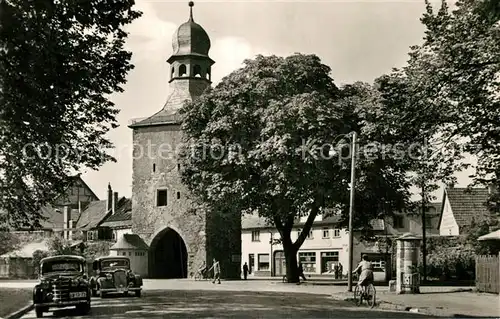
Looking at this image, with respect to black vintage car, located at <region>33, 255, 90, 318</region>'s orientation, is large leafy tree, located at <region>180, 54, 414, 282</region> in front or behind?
behind

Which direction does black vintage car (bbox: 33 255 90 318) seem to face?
toward the camera

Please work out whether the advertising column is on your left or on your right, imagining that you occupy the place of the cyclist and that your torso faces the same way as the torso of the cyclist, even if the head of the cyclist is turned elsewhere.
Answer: on your right

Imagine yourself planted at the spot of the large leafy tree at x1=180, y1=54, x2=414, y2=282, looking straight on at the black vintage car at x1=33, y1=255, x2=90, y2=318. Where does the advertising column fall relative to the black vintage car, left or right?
left

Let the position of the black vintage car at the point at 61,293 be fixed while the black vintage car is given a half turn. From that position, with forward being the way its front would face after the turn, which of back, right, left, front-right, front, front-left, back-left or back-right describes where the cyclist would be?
right

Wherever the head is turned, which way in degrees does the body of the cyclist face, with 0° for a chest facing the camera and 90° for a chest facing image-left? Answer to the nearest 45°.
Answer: approximately 135°

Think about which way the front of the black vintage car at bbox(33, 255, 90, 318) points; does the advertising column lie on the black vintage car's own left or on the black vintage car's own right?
on the black vintage car's own left

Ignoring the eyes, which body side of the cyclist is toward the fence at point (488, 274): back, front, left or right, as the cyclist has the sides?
right
